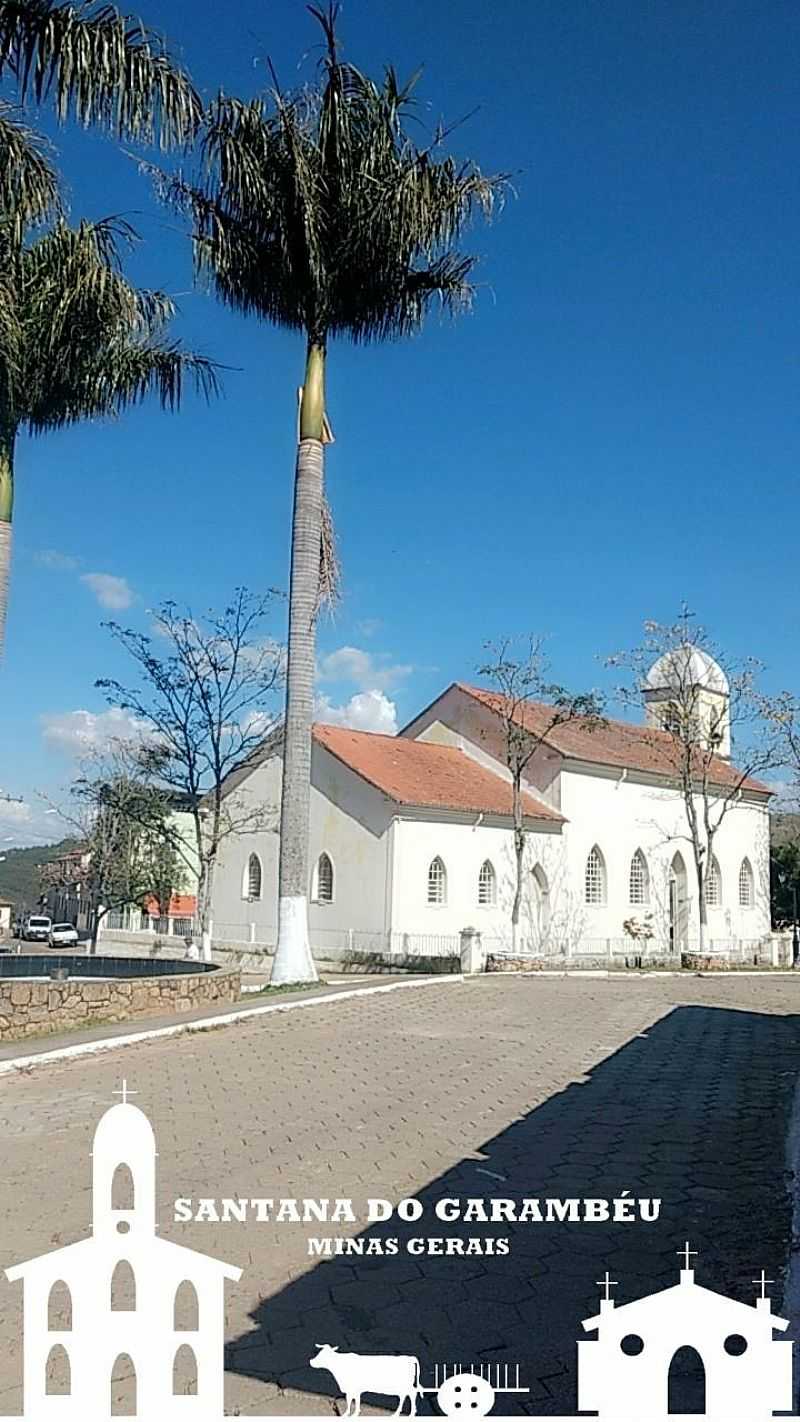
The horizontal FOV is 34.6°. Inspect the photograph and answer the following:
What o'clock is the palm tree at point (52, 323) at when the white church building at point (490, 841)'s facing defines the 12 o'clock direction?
The palm tree is roughly at 5 o'clock from the white church building.

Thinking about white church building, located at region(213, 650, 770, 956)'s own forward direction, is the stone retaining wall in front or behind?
behind

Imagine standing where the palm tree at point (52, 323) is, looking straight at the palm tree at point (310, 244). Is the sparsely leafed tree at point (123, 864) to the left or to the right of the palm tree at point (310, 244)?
left

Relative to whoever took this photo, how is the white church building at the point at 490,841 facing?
facing away from the viewer and to the right of the viewer
